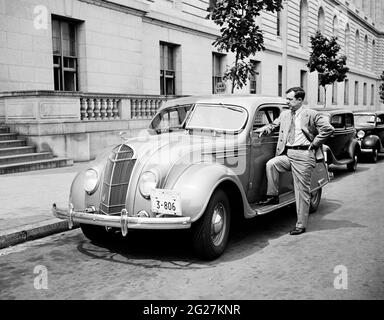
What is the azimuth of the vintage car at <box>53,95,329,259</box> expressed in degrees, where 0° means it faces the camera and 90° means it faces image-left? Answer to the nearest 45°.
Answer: approximately 45°

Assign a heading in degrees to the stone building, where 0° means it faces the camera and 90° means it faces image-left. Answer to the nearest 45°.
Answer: approximately 315°

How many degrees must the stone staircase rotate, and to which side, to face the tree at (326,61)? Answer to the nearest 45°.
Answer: approximately 90° to its left

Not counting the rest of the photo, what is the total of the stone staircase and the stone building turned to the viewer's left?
0

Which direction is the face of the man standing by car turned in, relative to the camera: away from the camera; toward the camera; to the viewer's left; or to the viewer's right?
to the viewer's left

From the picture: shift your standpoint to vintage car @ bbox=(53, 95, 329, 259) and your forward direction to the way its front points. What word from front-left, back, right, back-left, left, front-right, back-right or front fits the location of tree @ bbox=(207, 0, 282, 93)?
back-right

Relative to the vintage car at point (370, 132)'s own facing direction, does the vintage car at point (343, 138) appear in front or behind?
in front

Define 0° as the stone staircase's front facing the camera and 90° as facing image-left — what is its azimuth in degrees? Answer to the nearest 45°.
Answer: approximately 315°

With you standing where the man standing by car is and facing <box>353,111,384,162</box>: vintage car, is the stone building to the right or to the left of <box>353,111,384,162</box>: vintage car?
left

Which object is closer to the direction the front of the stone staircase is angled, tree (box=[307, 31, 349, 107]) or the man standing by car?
the man standing by car

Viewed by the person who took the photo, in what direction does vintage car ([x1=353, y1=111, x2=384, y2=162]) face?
facing the viewer and to the left of the viewer

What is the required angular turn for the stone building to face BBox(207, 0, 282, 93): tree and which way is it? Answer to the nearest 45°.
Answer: approximately 45° to its left
